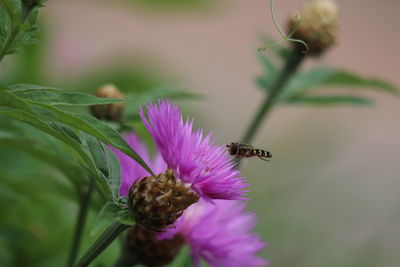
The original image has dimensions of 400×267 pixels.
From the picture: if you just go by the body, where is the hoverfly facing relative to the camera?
to the viewer's left
